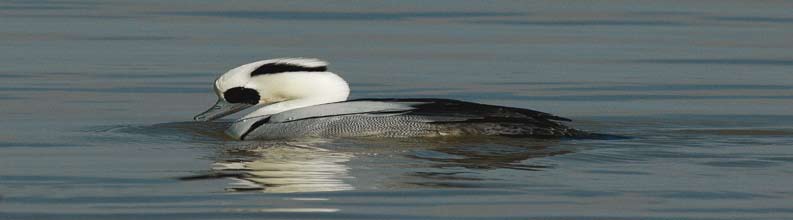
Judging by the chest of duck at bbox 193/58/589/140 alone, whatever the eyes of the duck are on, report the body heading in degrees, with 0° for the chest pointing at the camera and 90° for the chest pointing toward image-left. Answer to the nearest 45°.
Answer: approximately 90°
